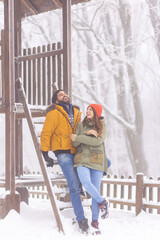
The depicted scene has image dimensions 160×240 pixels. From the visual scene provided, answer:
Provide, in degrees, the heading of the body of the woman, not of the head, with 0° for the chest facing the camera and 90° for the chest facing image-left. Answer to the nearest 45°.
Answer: approximately 45°

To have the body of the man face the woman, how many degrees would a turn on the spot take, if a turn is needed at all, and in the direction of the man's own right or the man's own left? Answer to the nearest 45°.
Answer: approximately 45° to the man's own left

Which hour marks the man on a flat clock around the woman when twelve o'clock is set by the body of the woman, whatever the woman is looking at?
The man is roughly at 2 o'clock from the woman.

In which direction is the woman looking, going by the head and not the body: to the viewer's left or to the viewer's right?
to the viewer's left
